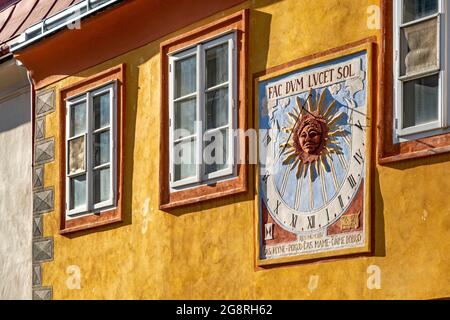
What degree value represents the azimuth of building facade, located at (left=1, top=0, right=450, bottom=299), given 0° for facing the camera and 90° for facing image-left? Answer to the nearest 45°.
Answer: approximately 45°
